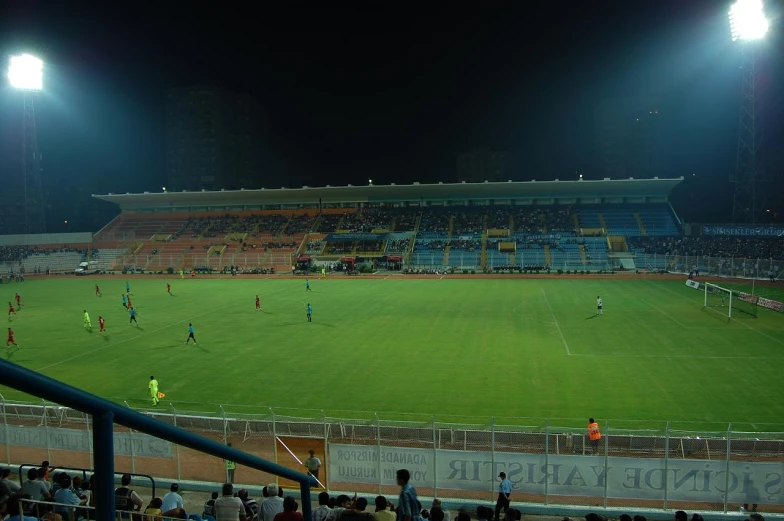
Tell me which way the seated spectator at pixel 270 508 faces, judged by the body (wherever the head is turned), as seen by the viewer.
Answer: away from the camera

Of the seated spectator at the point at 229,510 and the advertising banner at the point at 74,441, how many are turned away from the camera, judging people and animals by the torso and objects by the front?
2

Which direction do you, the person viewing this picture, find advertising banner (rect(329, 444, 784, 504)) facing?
facing away from the viewer

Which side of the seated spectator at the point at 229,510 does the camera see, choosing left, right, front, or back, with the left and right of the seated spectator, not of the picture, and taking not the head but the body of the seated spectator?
back

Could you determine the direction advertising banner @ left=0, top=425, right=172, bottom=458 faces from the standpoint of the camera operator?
facing away from the viewer

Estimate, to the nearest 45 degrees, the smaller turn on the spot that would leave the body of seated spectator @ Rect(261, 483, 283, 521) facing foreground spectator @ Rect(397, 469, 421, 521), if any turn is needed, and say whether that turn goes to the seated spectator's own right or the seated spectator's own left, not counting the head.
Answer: approximately 90° to the seated spectator's own right

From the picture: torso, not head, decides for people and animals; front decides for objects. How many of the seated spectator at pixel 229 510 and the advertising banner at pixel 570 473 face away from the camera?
2

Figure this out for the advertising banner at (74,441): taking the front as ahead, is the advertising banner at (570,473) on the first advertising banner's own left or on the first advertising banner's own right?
on the first advertising banner's own right

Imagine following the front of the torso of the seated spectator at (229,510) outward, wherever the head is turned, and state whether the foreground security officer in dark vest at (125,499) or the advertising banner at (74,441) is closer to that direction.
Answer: the advertising banner
